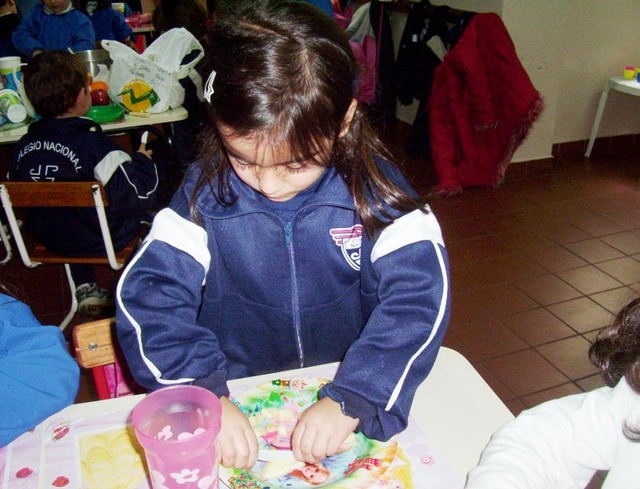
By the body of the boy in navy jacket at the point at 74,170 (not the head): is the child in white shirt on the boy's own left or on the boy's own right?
on the boy's own right

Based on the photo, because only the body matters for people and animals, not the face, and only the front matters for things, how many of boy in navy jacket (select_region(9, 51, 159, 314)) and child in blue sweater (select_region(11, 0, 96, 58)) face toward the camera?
1

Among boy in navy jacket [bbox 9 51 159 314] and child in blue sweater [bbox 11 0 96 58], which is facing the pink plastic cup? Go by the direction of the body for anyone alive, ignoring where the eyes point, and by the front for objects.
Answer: the child in blue sweater

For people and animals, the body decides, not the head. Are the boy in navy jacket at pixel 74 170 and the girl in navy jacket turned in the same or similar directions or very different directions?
very different directions

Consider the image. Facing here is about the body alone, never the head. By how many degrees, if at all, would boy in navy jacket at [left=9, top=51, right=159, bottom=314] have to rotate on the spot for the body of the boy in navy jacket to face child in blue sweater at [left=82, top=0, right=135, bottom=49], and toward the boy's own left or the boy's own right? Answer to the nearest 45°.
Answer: approximately 45° to the boy's own left

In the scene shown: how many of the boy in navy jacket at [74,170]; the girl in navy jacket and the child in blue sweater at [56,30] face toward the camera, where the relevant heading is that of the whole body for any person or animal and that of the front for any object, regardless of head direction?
2

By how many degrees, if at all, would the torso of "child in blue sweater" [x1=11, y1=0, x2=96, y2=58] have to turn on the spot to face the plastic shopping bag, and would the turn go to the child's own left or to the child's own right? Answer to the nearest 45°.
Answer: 0° — they already face it

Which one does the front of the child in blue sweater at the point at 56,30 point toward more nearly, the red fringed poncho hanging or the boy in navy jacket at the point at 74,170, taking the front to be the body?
the boy in navy jacket

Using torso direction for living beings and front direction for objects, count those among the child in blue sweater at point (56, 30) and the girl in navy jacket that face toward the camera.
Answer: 2

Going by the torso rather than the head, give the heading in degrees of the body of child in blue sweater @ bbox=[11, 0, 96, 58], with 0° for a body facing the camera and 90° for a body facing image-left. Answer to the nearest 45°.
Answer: approximately 0°

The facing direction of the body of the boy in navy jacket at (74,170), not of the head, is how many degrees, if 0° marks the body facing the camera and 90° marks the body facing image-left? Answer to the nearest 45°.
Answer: approximately 225°
